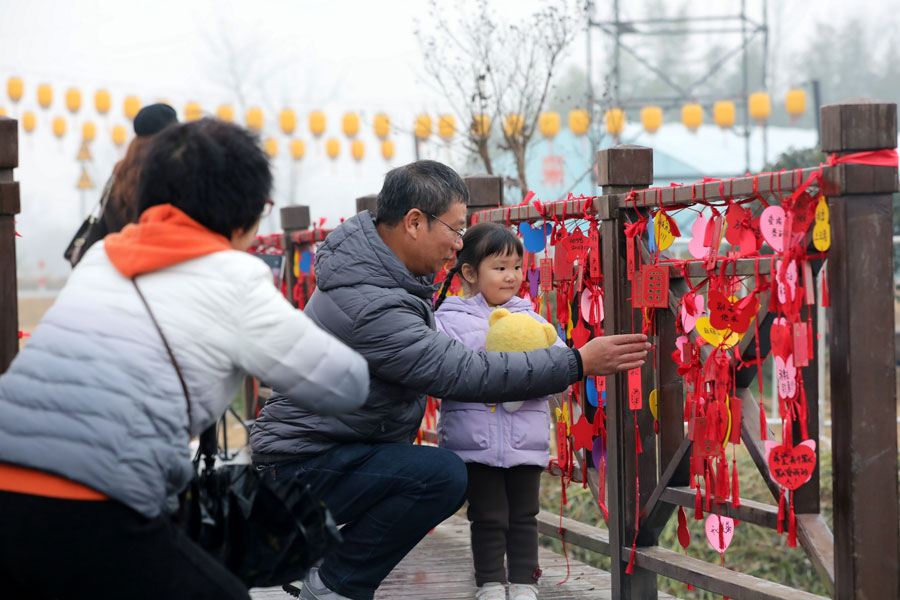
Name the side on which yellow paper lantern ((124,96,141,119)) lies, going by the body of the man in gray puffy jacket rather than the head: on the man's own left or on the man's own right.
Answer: on the man's own left

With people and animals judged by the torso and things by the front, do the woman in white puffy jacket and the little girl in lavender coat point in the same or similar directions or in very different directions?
very different directions

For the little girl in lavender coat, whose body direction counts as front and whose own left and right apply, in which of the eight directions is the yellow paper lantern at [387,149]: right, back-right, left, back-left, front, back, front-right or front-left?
back

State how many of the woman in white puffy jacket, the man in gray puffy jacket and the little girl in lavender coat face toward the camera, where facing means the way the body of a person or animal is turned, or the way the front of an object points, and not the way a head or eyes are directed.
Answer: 1

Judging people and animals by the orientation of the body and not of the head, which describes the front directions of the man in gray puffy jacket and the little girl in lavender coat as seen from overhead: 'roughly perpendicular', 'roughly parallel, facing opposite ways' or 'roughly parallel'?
roughly perpendicular

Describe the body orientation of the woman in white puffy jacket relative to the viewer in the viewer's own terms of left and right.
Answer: facing away from the viewer and to the right of the viewer

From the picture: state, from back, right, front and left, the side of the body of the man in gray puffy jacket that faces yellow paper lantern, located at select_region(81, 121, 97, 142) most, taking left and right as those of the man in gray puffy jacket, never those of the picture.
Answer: left

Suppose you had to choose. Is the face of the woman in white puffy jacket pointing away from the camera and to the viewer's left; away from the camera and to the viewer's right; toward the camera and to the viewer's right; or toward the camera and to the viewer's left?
away from the camera and to the viewer's right

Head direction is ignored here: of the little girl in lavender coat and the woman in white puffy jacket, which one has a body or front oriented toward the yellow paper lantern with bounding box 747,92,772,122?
the woman in white puffy jacket

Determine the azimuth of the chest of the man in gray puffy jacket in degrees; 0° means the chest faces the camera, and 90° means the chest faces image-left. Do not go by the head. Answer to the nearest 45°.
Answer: approximately 270°

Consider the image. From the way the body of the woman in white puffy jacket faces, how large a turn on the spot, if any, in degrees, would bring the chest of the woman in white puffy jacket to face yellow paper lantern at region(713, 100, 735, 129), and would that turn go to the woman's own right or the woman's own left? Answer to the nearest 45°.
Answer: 0° — they already face it

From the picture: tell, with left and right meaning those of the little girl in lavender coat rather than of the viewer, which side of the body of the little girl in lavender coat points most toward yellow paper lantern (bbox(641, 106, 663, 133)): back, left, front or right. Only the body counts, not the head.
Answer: back

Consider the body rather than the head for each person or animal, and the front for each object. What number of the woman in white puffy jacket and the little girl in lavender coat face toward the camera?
1

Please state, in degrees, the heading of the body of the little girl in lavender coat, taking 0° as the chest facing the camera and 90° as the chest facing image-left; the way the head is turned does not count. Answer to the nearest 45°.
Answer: approximately 0°

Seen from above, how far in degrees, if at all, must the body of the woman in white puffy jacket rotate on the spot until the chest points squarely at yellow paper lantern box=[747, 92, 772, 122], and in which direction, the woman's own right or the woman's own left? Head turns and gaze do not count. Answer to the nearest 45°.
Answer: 0° — they already face it

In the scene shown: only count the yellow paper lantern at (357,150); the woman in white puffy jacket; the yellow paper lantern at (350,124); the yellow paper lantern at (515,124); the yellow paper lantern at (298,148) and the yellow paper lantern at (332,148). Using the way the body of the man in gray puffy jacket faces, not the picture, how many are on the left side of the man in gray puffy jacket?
5

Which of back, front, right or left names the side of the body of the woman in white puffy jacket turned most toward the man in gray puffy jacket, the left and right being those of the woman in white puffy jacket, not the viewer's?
front

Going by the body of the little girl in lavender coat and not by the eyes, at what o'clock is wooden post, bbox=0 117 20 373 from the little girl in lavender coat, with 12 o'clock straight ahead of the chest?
The wooden post is roughly at 3 o'clock from the little girl in lavender coat.
